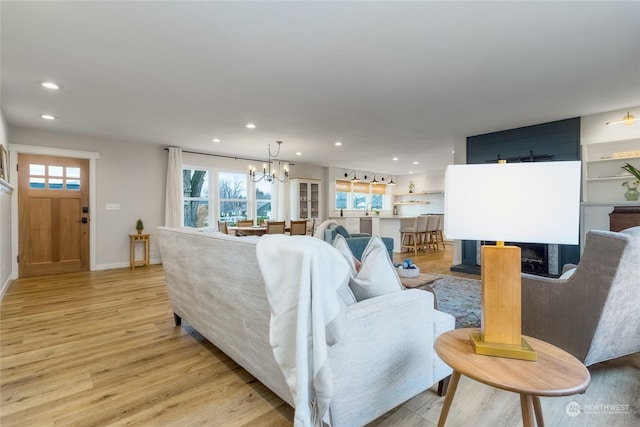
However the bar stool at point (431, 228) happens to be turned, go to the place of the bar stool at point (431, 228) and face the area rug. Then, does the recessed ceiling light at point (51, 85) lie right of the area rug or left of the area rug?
right

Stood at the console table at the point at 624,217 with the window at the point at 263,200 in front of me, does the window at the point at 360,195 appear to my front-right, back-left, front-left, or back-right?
front-right

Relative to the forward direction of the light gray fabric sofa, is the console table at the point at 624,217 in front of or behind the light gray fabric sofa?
in front

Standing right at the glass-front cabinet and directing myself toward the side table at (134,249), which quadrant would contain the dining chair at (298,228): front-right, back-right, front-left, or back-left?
front-left

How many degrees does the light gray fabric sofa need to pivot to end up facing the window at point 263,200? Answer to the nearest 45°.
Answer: approximately 45° to its left

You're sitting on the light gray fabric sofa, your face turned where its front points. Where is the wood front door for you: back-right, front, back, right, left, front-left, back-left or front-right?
left

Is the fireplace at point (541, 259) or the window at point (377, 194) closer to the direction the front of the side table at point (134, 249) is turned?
the fireplace

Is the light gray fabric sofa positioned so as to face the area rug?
yes

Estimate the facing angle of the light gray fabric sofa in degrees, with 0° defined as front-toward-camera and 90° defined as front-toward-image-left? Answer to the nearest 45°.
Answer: approximately 225°

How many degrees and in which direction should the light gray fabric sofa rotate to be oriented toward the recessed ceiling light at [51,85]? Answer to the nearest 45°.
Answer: approximately 90° to its left
